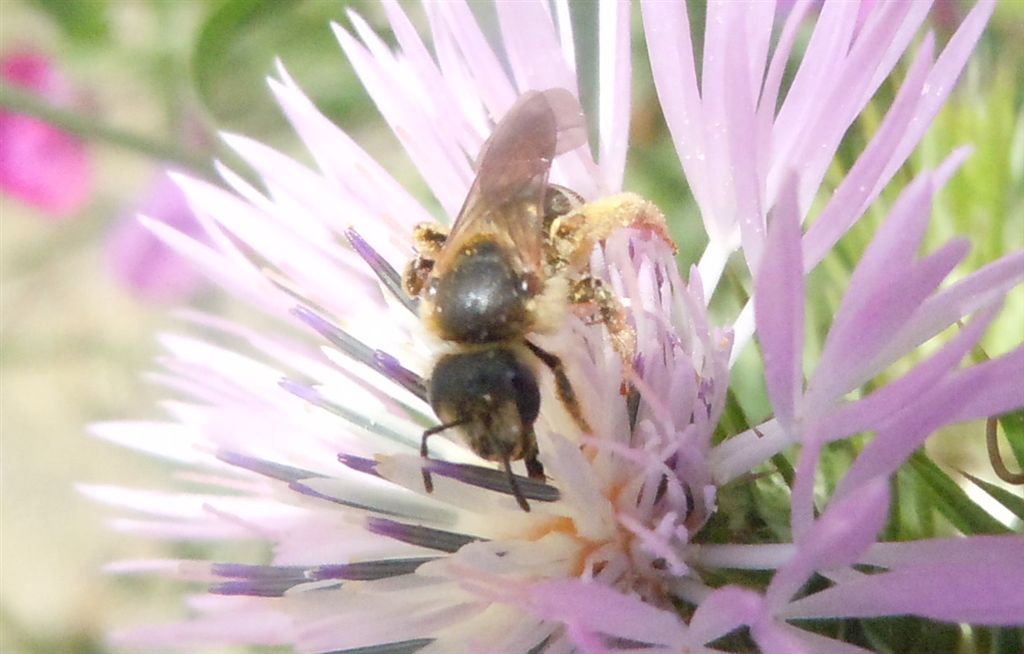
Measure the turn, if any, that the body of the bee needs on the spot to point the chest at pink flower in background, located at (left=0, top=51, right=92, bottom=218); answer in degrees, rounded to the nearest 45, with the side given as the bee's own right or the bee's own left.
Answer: approximately 135° to the bee's own right

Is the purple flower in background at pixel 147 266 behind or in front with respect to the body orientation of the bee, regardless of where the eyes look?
behind

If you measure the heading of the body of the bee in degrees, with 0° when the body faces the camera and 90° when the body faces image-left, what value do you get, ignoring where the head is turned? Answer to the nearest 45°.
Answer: approximately 0°
